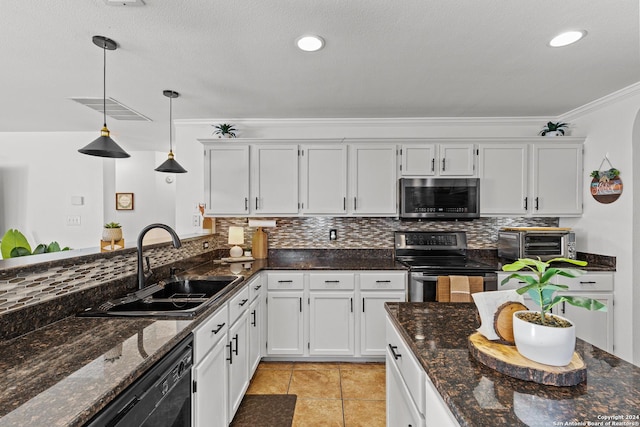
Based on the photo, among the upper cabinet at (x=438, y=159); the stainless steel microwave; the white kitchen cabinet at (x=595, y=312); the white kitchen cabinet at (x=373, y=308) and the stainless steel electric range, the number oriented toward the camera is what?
5

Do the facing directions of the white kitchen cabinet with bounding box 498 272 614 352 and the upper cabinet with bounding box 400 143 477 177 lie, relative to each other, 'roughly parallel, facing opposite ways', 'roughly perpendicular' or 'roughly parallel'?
roughly parallel

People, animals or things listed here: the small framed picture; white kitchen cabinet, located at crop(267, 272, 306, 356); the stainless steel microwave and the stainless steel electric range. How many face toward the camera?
4

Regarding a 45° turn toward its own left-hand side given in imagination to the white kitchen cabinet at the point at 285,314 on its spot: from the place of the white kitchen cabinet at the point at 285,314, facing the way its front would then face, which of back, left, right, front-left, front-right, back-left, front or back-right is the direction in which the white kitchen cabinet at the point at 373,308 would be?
front-left

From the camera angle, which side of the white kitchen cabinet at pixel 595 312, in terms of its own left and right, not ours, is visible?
front

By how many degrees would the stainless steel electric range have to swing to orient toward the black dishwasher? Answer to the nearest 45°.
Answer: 0° — it already faces it

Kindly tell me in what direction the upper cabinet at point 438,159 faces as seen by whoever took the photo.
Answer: facing the viewer

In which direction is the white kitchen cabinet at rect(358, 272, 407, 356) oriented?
toward the camera

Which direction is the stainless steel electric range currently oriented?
toward the camera

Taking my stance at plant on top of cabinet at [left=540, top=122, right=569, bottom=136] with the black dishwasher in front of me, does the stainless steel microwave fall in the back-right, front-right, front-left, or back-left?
front-right

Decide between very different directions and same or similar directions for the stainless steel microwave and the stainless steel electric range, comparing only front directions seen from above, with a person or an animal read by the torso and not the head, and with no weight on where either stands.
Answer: same or similar directions

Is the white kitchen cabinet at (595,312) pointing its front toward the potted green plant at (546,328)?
yes

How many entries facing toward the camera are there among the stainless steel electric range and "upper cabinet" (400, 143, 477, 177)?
2

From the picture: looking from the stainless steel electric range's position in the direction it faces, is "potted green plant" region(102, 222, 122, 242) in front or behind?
in front
